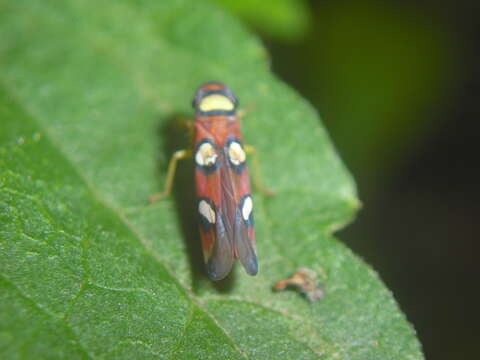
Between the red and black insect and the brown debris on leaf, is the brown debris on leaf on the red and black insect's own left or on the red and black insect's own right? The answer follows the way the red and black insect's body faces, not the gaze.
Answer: on the red and black insect's own right

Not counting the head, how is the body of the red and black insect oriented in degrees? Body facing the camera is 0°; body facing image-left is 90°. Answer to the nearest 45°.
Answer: approximately 180°
